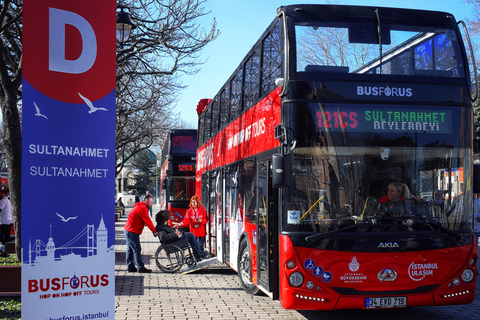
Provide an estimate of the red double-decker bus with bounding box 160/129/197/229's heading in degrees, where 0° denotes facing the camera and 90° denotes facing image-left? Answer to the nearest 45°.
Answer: approximately 0°

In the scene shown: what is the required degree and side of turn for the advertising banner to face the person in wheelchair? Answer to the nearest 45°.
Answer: approximately 180°

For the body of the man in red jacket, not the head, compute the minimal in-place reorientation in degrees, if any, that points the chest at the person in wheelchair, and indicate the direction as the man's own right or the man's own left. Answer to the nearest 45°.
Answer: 0° — they already face them

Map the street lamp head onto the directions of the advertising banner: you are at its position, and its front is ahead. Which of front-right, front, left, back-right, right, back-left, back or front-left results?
back

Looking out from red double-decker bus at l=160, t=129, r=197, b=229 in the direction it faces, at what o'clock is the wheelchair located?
The wheelchair is roughly at 12 o'clock from the red double-decker bus.
